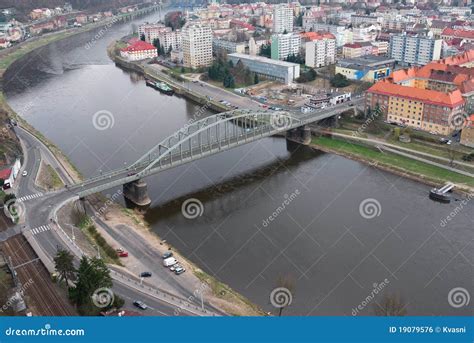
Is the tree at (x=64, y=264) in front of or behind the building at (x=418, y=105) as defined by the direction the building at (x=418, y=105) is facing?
in front

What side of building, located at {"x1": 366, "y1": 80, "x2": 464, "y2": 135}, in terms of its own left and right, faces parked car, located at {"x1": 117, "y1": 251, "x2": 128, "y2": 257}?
front

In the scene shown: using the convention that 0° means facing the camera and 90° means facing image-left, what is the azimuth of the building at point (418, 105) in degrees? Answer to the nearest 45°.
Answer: approximately 45°

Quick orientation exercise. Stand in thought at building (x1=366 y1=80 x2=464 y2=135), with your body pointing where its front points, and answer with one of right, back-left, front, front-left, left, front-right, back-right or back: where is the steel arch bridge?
front

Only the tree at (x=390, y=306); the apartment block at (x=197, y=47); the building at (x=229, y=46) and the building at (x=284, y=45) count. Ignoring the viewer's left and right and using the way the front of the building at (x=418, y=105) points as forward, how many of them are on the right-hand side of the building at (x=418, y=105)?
3

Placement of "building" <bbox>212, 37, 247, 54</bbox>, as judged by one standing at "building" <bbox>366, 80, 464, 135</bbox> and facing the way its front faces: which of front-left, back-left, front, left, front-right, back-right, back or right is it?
right

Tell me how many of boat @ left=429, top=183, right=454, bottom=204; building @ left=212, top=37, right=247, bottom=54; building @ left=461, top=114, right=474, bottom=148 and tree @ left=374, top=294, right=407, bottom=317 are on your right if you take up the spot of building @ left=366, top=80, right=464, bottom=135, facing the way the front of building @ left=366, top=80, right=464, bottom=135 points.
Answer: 1

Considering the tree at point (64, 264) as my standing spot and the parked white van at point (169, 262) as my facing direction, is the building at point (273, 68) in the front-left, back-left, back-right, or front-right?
front-left

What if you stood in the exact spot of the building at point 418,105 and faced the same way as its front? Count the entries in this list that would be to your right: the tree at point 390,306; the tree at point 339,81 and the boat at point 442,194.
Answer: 1

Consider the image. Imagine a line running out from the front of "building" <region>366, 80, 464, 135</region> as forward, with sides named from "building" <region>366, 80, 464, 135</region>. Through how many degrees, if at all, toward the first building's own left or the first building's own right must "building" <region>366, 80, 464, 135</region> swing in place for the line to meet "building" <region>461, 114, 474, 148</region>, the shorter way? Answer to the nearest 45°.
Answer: approximately 90° to the first building's own left

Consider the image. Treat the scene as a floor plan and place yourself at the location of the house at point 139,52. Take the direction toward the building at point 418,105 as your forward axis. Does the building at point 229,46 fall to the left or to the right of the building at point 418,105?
left

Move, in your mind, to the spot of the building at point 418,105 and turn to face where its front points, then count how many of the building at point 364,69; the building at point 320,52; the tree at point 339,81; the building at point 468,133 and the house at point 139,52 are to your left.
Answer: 1

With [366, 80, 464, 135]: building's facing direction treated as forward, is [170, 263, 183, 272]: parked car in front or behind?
in front

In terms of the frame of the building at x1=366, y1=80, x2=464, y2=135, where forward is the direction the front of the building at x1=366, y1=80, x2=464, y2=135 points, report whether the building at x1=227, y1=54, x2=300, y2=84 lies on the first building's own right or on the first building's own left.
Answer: on the first building's own right

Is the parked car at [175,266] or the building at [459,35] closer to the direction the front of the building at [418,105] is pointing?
the parked car
